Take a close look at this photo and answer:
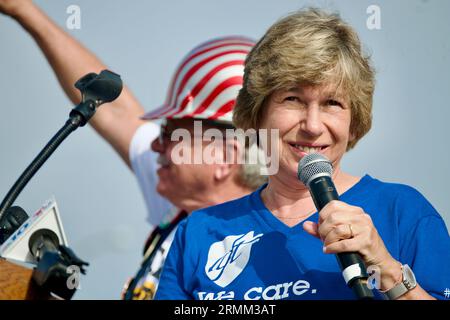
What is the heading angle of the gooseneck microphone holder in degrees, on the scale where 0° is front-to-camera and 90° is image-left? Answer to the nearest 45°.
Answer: approximately 270°

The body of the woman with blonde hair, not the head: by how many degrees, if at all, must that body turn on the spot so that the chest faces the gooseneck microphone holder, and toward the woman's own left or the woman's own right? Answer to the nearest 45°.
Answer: approximately 45° to the woman's own right

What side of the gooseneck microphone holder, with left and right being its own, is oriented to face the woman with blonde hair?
front

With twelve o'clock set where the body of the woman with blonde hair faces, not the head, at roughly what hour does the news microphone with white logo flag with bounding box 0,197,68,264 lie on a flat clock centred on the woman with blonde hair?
The news microphone with white logo flag is roughly at 2 o'clock from the woman with blonde hair.

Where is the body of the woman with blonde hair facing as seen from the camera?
toward the camera

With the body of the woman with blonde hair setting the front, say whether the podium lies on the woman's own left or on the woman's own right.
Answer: on the woman's own right

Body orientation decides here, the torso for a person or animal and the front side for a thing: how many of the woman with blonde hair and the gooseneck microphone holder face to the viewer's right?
1

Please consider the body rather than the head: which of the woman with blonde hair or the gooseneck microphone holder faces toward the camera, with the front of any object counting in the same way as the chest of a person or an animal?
the woman with blonde hair
